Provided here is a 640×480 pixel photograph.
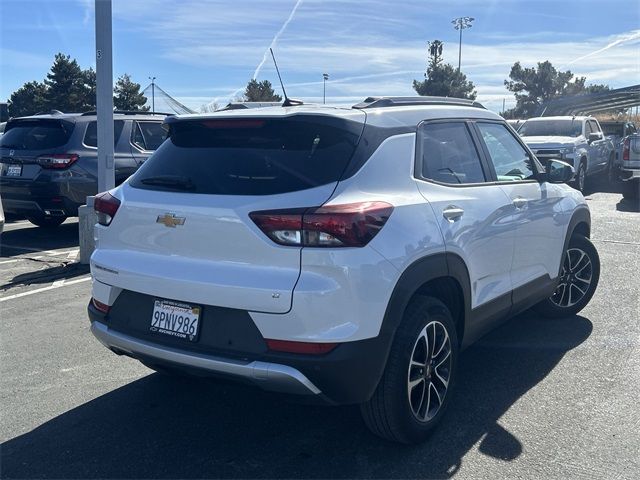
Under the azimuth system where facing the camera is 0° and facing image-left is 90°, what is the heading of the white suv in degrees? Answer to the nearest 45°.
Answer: approximately 225°

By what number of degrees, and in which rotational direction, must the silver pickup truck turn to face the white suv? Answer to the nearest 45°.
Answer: approximately 45° to its left

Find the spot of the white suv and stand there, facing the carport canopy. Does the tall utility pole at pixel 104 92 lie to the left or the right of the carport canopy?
left

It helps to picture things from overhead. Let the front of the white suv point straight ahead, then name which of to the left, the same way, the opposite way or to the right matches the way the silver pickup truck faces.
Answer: the opposite way

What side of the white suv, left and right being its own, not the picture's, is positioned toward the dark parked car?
left

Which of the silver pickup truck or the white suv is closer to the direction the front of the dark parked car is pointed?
the silver pickup truck

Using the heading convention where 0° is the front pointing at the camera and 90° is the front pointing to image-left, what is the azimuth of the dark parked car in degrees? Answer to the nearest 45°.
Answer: approximately 225°

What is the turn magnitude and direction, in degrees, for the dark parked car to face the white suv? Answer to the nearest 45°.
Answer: approximately 135° to its right

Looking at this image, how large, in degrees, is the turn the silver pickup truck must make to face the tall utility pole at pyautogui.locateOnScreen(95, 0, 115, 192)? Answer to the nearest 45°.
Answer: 0° — it already faces it

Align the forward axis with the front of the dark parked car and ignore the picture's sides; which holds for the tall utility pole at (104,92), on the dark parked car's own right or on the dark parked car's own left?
on the dark parked car's own right

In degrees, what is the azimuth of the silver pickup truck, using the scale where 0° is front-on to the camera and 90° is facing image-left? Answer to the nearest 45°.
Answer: approximately 45°

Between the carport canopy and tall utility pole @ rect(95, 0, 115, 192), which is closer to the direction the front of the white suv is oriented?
the carport canopy
